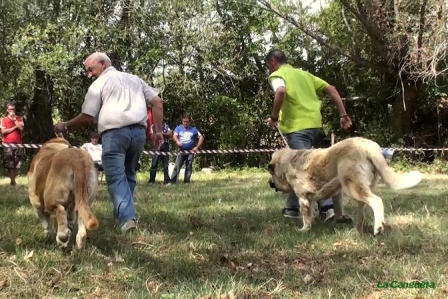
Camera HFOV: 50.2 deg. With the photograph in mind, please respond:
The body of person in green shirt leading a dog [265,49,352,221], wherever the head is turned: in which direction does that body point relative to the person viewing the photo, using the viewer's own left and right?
facing away from the viewer and to the left of the viewer

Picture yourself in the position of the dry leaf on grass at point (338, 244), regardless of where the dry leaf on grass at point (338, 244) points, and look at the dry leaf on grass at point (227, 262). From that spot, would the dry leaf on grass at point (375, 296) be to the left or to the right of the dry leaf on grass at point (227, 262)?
left

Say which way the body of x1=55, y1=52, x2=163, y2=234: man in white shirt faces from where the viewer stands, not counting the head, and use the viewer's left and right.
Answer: facing away from the viewer and to the left of the viewer

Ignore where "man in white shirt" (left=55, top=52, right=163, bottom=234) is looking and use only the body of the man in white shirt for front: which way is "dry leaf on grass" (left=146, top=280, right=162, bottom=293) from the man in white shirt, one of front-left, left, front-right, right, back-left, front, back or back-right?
back-left

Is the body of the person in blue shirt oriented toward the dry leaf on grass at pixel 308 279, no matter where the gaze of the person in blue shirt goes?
yes

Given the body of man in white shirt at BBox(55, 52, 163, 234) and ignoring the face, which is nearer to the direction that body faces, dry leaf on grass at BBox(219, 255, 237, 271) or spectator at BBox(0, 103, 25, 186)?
the spectator

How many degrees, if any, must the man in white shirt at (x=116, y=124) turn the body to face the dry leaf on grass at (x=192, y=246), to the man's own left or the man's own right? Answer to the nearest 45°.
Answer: approximately 180°

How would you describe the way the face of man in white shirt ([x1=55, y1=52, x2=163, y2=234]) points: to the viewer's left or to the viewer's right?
to the viewer's left

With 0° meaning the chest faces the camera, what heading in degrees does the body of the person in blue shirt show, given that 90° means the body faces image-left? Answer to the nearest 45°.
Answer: approximately 0°

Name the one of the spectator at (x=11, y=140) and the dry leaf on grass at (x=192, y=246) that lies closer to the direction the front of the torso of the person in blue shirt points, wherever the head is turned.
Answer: the dry leaf on grass

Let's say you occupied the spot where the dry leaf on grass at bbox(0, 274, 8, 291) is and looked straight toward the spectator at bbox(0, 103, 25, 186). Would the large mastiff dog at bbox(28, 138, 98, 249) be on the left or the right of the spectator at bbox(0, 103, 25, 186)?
right

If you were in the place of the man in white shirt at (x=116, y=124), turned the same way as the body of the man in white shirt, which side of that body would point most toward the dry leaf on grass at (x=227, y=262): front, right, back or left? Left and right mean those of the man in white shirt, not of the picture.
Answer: back

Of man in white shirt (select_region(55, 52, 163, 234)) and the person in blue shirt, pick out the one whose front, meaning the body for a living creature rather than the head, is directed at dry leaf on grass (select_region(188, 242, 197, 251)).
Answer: the person in blue shirt
